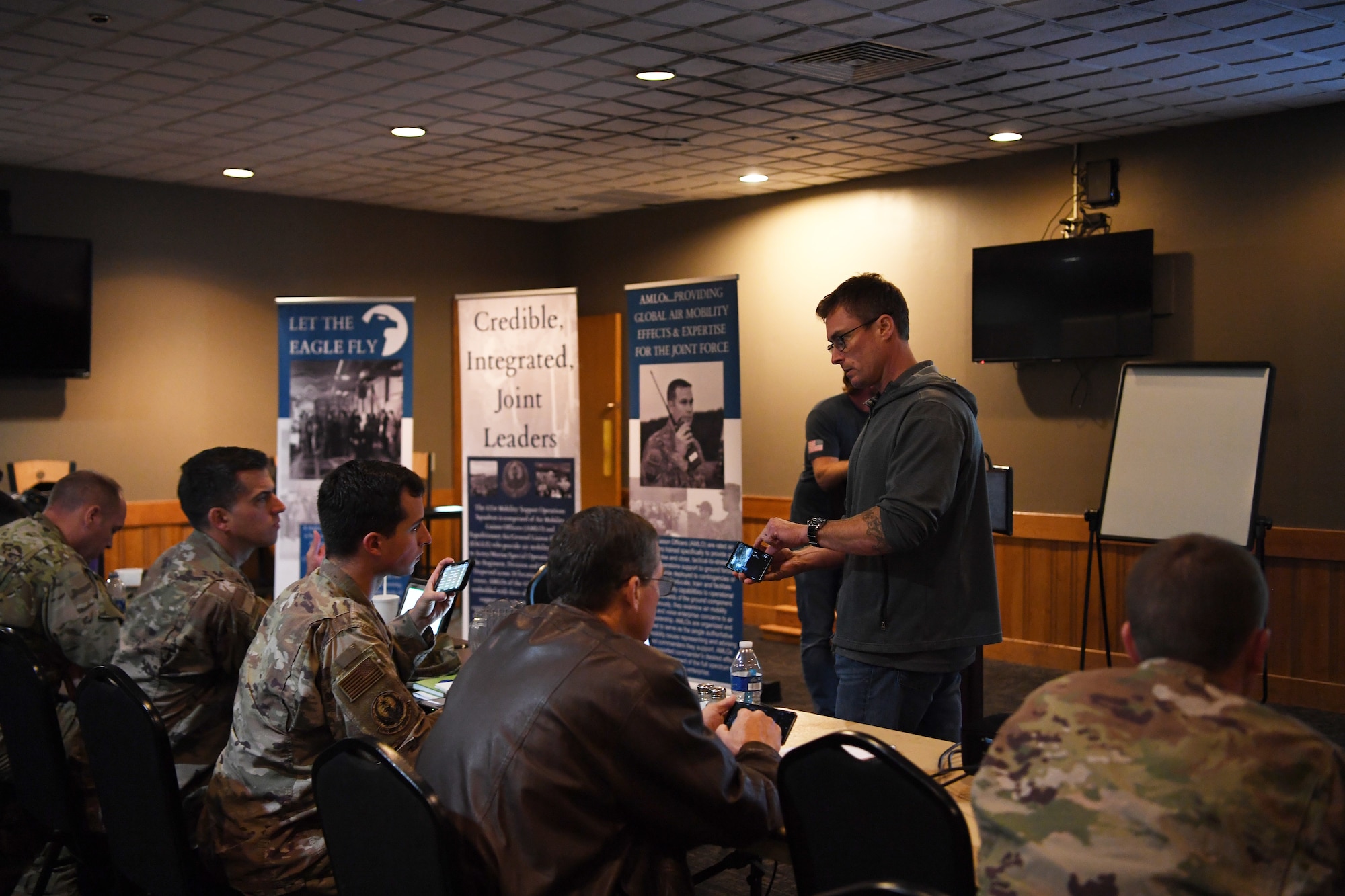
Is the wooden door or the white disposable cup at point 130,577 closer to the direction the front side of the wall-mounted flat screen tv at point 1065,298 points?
the white disposable cup

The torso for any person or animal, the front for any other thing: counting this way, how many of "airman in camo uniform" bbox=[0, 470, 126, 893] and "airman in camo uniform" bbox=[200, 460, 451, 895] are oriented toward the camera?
0

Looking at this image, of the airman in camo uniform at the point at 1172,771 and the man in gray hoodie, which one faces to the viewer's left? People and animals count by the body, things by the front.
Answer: the man in gray hoodie

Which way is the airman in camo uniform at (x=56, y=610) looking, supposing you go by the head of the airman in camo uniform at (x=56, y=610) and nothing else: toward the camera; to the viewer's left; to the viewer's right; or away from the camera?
to the viewer's right

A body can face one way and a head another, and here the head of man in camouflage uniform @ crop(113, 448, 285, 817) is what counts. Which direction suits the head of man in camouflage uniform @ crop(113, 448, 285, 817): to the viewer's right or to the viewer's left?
to the viewer's right

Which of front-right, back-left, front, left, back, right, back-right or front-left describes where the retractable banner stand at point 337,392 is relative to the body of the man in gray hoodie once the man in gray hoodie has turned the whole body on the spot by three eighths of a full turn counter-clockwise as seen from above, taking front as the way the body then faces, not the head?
back

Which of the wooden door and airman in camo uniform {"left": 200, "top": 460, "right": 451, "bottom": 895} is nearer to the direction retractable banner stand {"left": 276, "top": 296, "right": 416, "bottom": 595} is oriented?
the airman in camo uniform

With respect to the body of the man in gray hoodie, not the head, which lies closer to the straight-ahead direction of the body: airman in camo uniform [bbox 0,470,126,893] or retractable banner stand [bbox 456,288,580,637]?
the airman in camo uniform

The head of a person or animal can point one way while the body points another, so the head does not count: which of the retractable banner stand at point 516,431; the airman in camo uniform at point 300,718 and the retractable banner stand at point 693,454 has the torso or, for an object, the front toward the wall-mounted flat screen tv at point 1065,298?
the airman in camo uniform

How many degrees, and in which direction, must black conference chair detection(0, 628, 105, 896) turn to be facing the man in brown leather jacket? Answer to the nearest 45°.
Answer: approximately 90° to its right

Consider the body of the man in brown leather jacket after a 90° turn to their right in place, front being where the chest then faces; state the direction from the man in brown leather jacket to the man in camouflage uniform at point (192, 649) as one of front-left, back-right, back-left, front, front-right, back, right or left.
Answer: back

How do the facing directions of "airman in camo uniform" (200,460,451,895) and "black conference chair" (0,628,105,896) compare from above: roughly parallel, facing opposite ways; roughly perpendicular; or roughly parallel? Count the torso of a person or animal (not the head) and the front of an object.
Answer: roughly parallel

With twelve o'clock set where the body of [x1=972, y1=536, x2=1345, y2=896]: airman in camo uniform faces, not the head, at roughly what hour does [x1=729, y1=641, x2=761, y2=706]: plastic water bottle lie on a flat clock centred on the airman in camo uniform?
The plastic water bottle is roughly at 11 o'clock from the airman in camo uniform.

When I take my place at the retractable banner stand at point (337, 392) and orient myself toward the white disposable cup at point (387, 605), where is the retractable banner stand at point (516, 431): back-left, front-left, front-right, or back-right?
front-left

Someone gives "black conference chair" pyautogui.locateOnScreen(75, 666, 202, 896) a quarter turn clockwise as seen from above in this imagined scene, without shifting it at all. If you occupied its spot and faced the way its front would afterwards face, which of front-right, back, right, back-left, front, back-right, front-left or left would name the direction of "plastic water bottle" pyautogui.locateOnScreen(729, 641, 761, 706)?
front-left

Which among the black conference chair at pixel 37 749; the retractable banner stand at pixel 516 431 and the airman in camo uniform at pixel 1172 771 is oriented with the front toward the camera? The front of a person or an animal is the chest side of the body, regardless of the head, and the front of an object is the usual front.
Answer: the retractable banner stand
